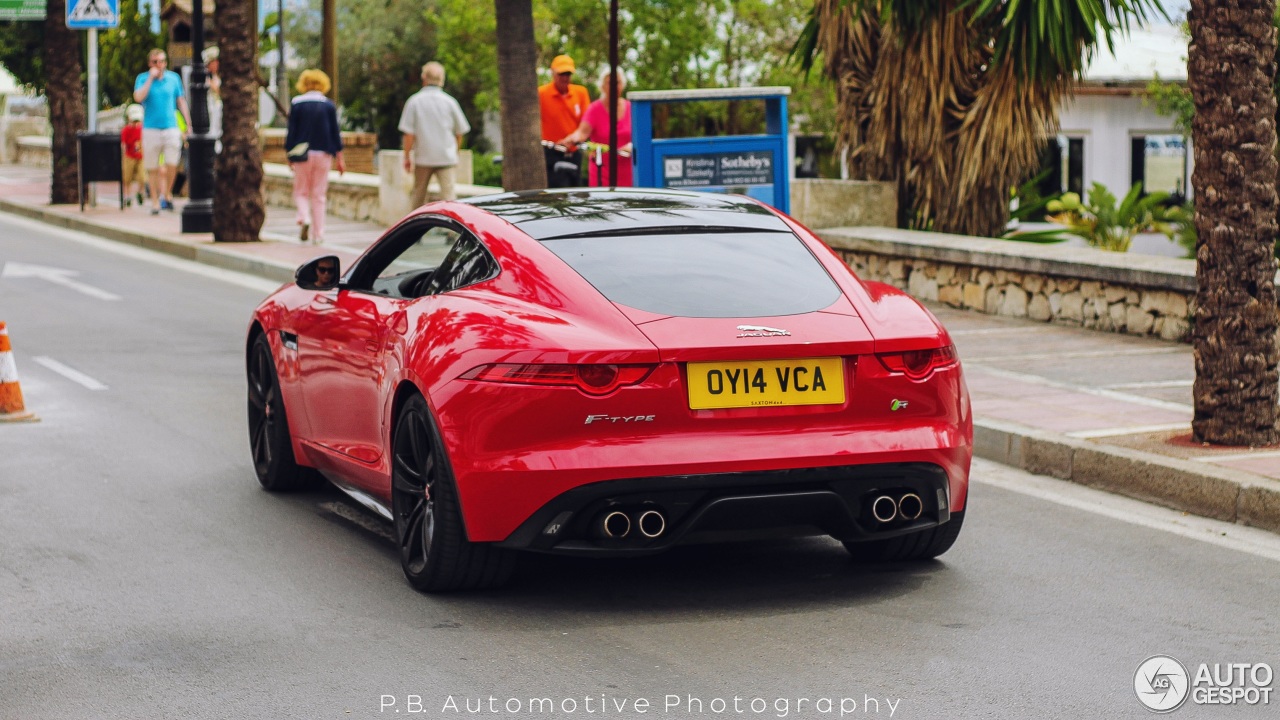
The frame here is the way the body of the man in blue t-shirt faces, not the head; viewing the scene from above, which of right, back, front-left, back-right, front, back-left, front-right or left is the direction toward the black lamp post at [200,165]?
front

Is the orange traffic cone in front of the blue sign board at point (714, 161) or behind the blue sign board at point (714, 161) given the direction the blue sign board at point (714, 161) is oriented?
in front

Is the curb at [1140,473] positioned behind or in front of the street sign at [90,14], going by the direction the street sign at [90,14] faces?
in front

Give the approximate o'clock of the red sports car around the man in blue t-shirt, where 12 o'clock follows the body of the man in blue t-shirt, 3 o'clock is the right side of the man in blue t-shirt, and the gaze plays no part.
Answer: The red sports car is roughly at 12 o'clock from the man in blue t-shirt.

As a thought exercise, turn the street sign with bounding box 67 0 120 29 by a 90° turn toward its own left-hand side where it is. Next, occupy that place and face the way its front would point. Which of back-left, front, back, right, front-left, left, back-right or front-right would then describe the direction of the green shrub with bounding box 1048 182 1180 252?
front-right

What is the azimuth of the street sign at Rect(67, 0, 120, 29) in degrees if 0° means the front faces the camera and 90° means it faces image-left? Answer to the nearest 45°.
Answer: approximately 0°

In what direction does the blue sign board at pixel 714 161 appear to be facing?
toward the camera

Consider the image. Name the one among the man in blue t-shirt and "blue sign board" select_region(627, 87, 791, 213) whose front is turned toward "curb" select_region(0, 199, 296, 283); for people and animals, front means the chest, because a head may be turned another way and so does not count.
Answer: the man in blue t-shirt

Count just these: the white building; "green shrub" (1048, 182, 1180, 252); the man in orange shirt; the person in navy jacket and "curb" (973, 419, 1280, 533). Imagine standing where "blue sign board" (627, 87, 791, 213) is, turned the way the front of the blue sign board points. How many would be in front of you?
1

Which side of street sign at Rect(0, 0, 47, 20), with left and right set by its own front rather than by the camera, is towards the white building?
left

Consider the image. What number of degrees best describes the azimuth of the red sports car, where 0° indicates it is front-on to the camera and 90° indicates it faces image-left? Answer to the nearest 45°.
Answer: approximately 135°

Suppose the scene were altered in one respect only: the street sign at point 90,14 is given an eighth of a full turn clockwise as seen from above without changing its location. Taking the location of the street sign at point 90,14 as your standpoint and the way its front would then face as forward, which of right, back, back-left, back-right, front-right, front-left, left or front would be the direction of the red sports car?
front-left

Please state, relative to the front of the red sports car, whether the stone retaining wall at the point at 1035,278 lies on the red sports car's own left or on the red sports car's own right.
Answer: on the red sports car's own right

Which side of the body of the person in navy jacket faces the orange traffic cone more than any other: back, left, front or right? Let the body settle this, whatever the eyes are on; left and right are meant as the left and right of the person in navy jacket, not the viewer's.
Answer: back

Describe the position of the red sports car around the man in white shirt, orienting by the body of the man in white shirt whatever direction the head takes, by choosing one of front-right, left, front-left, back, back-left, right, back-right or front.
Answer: back

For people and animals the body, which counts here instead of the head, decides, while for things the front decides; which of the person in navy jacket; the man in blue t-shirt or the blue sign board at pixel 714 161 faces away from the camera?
the person in navy jacket

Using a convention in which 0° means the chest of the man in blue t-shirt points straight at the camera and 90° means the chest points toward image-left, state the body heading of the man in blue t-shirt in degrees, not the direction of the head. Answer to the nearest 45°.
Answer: approximately 0°

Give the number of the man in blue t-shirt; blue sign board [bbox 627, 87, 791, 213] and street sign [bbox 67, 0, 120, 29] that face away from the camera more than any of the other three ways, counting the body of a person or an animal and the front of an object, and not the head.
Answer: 0

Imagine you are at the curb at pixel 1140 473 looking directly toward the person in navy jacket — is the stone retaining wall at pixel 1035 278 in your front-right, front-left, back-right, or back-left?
front-right
